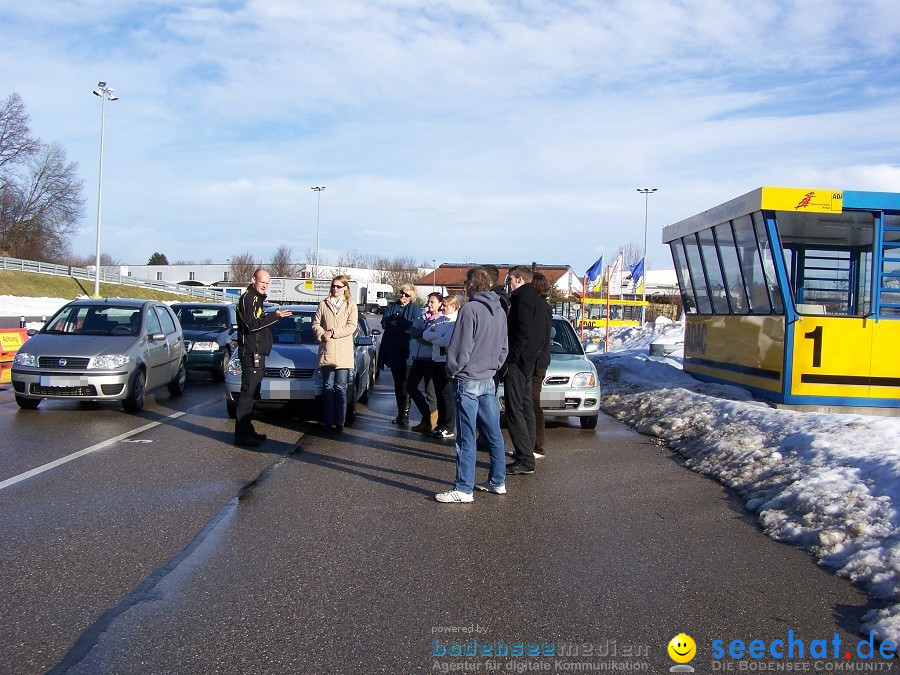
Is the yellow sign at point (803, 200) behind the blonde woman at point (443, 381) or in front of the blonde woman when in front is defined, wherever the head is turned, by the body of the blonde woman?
behind

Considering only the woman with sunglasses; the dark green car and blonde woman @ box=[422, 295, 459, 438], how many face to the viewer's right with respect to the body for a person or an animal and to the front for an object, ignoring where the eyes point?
0

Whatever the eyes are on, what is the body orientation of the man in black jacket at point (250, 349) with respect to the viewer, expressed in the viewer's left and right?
facing to the right of the viewer

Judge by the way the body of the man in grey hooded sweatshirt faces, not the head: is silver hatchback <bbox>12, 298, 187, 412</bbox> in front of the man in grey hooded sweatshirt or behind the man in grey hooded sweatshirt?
in front

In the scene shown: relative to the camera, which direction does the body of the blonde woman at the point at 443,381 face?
to the viewer's left

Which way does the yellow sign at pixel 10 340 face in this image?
toward the camera

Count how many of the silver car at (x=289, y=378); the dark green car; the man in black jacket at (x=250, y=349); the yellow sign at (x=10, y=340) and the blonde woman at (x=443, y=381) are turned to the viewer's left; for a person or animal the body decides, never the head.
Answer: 1

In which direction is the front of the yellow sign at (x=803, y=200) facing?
toward the camera

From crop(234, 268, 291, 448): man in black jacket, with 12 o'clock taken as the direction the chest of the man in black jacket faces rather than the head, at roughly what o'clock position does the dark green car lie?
The dark green car is roughly at 9 o'clock from the man in black jacket.

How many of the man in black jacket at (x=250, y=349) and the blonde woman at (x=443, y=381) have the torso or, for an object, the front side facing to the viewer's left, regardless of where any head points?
1

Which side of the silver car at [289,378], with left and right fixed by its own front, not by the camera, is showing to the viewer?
front

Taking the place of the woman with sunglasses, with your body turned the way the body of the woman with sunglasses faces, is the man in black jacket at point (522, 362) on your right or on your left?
on your left

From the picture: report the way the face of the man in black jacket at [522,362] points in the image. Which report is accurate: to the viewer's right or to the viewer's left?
to the viewer's left
